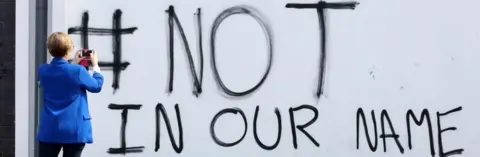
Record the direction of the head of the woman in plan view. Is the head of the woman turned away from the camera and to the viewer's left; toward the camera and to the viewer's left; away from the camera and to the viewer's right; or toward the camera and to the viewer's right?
away from the camera and to the viewer's right

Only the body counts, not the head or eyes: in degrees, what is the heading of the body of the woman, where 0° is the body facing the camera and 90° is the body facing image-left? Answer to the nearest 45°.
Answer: approximately 225°
